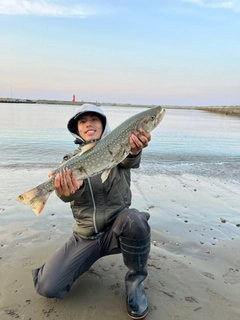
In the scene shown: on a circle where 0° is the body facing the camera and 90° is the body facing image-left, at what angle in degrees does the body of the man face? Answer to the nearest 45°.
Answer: approximately 0°
